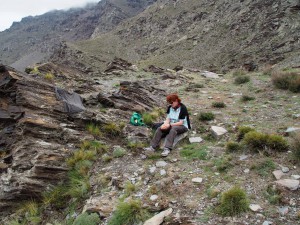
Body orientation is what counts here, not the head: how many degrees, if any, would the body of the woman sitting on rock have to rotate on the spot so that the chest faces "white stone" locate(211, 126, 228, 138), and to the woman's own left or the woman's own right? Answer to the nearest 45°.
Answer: approximately 135° to the woman's own left

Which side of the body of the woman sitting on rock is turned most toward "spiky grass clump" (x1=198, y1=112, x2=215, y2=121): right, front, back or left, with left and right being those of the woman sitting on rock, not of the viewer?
back

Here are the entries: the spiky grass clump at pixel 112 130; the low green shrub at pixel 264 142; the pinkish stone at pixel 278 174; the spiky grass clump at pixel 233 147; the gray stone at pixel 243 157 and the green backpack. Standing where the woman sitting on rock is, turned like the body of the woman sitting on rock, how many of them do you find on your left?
4

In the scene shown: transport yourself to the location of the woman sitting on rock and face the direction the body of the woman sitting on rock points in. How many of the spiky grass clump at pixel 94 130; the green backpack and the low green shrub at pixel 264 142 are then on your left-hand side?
1

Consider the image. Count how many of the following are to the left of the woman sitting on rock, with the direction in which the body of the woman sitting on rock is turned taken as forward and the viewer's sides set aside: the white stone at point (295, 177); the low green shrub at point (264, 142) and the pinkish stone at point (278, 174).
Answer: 3

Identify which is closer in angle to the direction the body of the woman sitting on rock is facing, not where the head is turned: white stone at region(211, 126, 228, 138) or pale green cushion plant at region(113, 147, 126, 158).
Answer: the pale green cushion plant

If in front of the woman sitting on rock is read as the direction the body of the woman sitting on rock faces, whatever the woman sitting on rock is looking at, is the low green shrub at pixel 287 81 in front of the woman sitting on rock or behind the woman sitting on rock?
behind

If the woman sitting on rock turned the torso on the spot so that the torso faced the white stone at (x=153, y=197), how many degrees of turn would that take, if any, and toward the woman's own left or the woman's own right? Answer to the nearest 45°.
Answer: approximately 45° to the woman's own left

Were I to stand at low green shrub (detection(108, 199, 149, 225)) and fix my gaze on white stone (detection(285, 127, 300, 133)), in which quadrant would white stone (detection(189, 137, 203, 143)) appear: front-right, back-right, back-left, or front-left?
front-left

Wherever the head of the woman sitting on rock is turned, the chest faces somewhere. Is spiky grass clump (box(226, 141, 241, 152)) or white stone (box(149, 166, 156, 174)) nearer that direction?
the white stone

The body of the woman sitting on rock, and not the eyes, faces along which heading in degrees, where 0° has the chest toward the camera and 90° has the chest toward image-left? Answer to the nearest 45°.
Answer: approximately 45°

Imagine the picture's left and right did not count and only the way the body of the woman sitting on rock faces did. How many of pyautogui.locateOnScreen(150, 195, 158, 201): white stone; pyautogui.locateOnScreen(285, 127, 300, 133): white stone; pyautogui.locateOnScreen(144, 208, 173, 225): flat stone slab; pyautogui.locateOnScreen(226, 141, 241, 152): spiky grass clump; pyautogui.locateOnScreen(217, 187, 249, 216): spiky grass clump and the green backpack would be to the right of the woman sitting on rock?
1

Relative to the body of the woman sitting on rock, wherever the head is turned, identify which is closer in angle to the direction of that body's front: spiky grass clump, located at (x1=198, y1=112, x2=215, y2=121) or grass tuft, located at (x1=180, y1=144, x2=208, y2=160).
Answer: the grass tuft

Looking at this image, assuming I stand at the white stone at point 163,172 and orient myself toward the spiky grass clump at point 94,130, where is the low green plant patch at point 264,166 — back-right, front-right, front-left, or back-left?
back-right

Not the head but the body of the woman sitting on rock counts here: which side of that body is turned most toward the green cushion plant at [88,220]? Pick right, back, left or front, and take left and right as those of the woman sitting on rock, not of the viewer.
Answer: front

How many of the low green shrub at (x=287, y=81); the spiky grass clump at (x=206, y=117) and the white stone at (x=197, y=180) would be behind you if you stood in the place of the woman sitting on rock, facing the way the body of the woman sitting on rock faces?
2

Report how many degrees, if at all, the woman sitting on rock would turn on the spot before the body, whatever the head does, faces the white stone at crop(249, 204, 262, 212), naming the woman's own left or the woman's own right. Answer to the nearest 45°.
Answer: approximately 45° to the woman's own left

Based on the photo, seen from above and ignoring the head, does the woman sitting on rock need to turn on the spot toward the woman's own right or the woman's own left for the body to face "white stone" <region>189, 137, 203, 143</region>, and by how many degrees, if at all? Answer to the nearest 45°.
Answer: approximately 135° to the woman's own left

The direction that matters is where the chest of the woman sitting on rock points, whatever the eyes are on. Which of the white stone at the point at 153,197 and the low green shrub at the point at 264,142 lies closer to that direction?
the white stone
